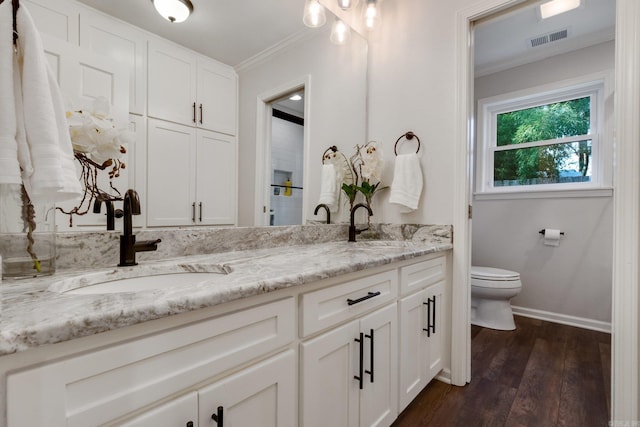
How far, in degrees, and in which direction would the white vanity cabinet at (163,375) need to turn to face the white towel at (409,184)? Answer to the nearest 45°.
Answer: approximately 90° to its left

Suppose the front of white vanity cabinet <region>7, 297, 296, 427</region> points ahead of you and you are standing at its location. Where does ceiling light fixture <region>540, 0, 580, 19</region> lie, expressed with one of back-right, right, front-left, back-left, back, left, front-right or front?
front-left

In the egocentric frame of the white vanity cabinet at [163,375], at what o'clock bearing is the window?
The window is roughly at 10 o'clock from the white vanity cabinet.

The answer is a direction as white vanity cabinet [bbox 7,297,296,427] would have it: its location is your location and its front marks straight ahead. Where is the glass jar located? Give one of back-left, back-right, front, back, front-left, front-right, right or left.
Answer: back

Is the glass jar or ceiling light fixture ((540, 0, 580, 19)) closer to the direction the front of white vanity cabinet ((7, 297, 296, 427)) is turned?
the ceiling light fixture

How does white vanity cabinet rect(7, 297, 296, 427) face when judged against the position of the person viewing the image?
facing the viewer and to the right of the viewer

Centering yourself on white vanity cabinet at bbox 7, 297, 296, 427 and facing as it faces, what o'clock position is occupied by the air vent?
The air vent is roughly at 10 o'clock from the white vanity cabinet.

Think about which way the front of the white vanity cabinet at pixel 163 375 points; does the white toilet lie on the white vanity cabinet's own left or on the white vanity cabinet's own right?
on the white vanity cabinet's own left

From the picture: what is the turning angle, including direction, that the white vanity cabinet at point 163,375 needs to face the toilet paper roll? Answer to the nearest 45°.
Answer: approximately 45° to its left
